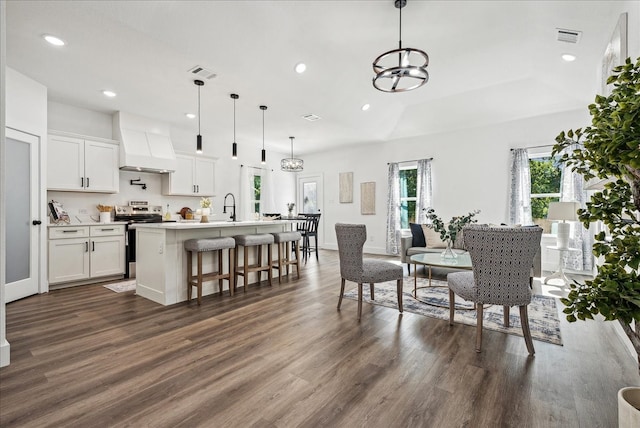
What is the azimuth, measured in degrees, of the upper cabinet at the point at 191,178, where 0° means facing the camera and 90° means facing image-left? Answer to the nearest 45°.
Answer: approximately 315°

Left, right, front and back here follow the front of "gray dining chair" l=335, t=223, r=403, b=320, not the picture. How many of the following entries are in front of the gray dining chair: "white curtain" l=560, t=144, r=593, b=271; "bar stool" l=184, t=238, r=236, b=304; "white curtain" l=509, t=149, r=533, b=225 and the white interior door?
2

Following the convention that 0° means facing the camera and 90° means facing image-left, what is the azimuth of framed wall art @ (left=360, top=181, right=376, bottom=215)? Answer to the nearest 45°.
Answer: approximately 45°

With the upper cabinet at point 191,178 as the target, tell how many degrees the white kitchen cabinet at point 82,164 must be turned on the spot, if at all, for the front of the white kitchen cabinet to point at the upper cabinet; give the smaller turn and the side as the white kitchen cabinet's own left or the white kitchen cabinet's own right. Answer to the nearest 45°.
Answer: approximately 90° to the white kitchen cabinet's own left

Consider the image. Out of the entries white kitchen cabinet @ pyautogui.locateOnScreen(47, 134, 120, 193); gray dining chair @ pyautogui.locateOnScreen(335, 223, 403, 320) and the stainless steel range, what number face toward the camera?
2

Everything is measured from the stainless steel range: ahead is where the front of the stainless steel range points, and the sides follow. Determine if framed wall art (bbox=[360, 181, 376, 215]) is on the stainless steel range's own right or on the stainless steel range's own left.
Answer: on the stainless steel range's own left

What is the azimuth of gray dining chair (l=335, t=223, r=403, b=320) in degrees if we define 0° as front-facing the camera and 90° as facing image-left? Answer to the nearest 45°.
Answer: approximately 225°

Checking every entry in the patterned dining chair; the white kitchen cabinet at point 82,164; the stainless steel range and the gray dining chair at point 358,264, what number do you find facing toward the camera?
2
